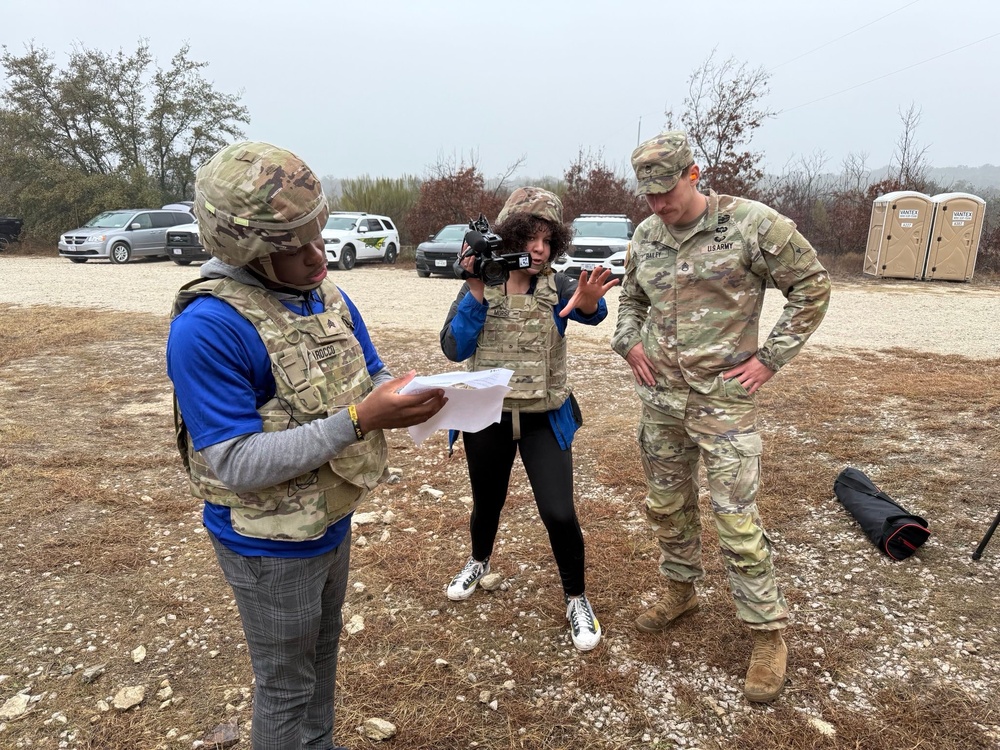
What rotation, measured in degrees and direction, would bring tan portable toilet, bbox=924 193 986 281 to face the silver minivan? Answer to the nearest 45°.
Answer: approximately 45° to its right

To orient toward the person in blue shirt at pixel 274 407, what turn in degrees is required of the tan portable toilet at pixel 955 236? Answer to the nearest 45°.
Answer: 0° — it already faces them

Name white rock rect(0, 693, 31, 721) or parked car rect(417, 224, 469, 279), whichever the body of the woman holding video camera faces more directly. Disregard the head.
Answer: the white rock

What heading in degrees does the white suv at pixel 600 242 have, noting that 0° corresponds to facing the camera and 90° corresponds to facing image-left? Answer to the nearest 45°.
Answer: approximately 0°

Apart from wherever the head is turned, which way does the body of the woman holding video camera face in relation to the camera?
toward the camera

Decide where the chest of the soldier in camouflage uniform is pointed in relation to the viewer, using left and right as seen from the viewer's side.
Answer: facing the viewer and to the left of the viewer

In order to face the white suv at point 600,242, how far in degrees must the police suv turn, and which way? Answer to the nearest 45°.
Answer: approximately 90° to its left

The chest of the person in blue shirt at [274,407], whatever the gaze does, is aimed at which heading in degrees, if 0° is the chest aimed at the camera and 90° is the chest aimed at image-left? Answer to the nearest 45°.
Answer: approximately 315°

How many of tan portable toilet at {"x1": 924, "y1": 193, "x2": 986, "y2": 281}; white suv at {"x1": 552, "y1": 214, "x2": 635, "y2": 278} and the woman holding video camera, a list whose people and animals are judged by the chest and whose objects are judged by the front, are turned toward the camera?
3

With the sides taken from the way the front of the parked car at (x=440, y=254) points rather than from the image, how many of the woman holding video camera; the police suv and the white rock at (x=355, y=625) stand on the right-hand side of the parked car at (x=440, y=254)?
1

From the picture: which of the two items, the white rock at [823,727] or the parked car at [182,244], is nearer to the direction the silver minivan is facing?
the white rock

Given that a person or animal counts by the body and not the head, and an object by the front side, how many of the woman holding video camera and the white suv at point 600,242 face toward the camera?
2
